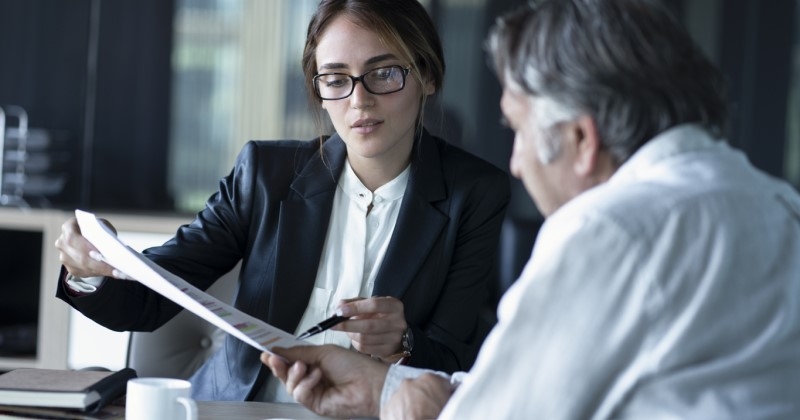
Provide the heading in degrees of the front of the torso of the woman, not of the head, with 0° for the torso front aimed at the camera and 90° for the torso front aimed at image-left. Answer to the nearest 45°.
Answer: approximately 0°

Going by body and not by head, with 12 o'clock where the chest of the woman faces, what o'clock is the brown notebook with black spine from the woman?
The brown notebook with black spine is roughly at 1 o'clock from the woman.

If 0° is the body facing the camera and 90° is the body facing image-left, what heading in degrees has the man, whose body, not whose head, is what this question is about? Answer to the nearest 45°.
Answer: approximately 135°

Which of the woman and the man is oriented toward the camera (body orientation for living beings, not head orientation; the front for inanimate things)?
the woman

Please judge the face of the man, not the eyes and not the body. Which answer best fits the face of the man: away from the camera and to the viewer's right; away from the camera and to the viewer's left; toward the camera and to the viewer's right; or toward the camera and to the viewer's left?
away from the camera and to the viewer's left

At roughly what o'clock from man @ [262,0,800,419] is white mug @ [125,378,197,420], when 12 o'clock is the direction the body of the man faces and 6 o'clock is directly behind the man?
The white mug is roughly at 11 o'clock from the man.

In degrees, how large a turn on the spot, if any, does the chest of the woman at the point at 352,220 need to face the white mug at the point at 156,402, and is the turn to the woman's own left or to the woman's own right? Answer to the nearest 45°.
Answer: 0° — they already face it

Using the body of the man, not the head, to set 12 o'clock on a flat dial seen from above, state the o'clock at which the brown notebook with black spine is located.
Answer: The brown notebook with black spine is roughly at 11 o'clock from the man.

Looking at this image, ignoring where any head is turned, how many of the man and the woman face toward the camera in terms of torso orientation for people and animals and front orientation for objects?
1

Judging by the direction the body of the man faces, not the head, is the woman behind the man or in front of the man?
in front
